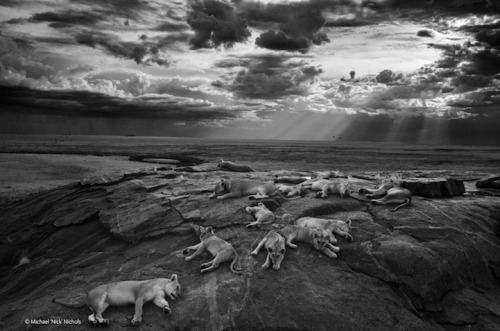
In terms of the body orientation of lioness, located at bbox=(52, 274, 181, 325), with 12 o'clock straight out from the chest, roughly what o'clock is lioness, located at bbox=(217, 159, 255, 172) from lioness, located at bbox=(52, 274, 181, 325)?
lioness, located at bbox=(217, 159, 255, 172) is roughly at 10 o'clock from lioness, located at bbox=(52, 274, 181, 325).

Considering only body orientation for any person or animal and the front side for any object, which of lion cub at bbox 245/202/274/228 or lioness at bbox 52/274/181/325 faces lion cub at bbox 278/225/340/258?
the lioness

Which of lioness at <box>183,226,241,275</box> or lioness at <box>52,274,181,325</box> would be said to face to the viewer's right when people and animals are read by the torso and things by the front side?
lioness at <box>52,274,181,325</box>

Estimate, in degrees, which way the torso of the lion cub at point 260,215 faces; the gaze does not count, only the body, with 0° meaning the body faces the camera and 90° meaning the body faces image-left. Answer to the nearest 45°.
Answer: approximately 90°

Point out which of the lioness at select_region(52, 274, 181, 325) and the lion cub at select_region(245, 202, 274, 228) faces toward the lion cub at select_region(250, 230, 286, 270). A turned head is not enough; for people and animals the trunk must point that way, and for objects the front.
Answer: the lioness

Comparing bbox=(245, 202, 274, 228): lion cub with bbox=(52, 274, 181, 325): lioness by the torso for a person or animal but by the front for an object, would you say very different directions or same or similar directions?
very different directions

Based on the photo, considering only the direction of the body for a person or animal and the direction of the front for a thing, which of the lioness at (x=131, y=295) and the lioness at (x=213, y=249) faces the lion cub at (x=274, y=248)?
the lioness at (x=131, y=295)

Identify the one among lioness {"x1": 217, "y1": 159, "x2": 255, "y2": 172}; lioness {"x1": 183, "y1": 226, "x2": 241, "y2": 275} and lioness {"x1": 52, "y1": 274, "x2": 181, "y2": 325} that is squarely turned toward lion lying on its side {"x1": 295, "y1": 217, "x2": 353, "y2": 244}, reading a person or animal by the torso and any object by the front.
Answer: lioness {"x1": 52, "y1": 274, "x2": 181, "y2": 325}

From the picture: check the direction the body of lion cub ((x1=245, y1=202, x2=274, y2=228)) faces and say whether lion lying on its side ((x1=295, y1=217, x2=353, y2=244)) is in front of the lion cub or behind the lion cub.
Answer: behind

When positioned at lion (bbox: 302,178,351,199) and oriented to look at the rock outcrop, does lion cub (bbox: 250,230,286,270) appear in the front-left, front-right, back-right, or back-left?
back-right

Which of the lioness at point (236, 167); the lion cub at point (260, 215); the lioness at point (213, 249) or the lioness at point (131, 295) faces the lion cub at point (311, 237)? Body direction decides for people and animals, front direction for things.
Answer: the lioness at point (131, 295)

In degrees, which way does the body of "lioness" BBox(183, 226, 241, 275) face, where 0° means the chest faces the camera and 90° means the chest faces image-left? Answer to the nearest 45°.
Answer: approximately 135°

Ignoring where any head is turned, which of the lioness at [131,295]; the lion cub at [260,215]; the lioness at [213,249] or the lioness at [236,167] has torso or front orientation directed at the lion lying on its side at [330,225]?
the lioness at [131,295]

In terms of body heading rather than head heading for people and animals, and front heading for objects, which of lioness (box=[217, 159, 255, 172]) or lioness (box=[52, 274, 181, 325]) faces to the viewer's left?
lioness (box=[217, 159, 255, 172])

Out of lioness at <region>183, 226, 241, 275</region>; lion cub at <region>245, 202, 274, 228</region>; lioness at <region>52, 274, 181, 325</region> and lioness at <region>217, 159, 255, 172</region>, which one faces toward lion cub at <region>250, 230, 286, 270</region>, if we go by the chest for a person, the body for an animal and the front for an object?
lioness at <region>52, 274, 181, 325</region>

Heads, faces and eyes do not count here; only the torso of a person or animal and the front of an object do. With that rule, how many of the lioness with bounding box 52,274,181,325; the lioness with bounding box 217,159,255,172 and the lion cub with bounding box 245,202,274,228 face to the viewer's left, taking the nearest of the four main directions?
2

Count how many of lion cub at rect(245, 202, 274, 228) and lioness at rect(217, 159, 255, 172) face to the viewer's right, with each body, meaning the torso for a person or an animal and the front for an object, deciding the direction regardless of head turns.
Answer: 0

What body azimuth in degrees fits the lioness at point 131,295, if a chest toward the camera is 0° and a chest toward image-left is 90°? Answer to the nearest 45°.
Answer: approximately 270°
